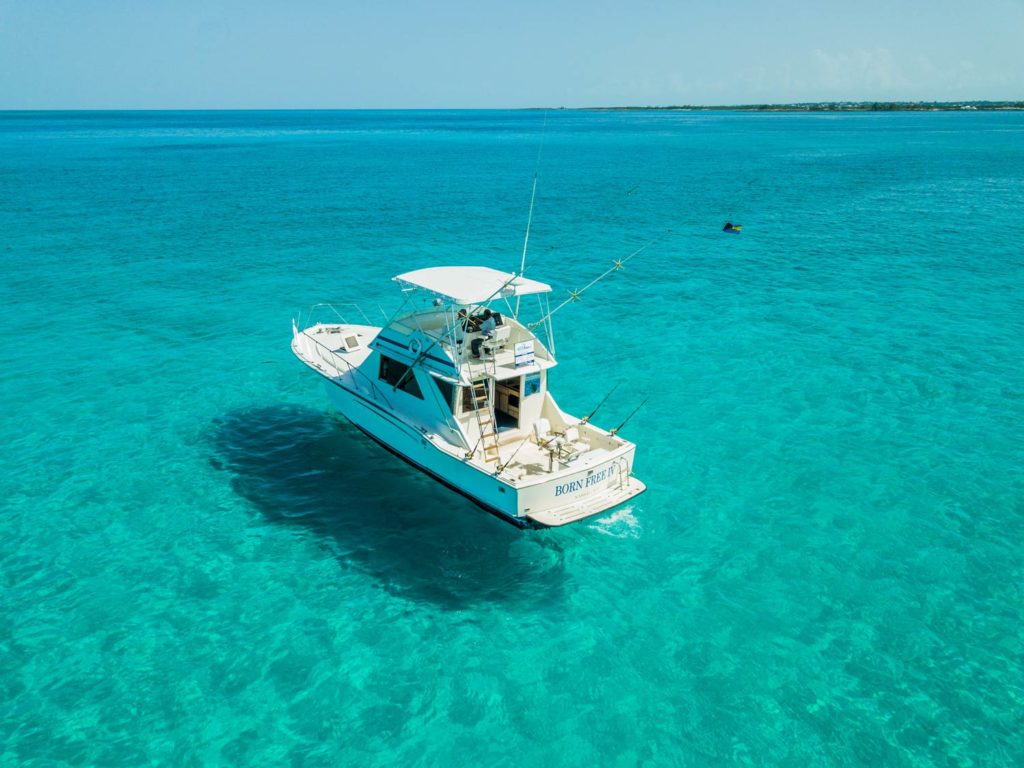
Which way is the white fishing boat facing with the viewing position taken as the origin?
facing away from the viewer and to the left of the viewer
